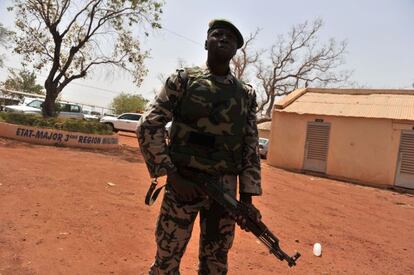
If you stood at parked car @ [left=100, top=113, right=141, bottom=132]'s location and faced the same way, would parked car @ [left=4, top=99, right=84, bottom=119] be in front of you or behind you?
in front

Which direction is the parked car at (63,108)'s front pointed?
to the viewer's left

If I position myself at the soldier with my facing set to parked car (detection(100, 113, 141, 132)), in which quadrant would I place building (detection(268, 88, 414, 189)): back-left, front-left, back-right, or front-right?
front-right

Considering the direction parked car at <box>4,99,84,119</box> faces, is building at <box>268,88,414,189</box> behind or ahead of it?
behind

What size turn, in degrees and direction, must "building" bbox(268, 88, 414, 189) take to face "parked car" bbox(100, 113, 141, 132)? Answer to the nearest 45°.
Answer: approximately 45° to its right

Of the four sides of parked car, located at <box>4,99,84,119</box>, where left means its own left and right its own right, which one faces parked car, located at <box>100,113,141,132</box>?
back

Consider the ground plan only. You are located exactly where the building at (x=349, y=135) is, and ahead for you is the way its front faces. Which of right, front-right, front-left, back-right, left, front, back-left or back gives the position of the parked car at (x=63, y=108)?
front-right

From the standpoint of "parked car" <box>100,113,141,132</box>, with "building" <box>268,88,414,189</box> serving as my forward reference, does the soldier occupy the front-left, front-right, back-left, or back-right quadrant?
front-right

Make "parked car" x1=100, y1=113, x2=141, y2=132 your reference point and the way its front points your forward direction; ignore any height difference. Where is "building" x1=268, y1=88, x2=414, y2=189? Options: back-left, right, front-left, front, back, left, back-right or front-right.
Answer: back-left

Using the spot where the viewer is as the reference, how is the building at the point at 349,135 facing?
facing the viewer and to the left of the viewer

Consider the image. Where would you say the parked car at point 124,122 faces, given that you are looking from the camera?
facing to the left of the viewer

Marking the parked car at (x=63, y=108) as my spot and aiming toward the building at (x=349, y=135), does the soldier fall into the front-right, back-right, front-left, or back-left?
front-right

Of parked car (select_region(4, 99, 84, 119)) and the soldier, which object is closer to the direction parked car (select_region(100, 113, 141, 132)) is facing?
the parked car
